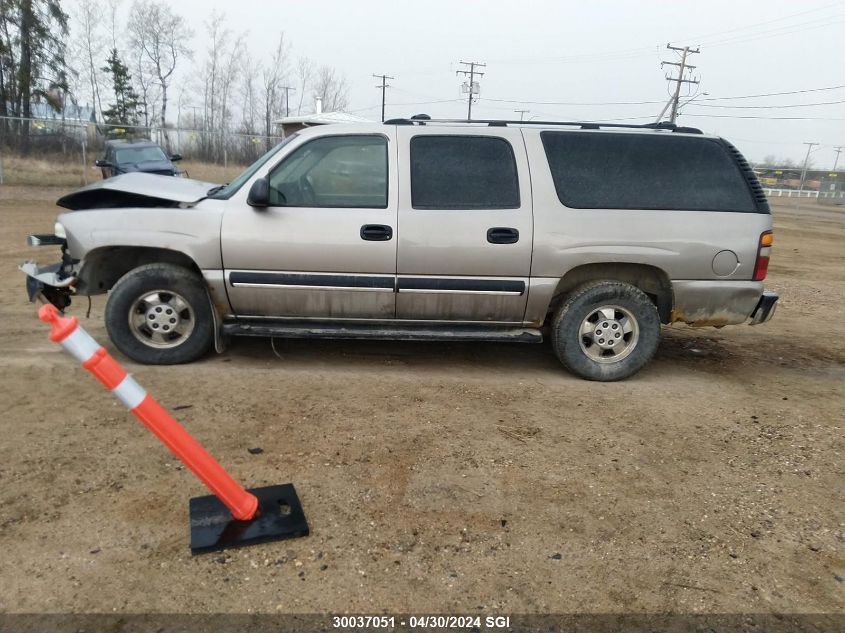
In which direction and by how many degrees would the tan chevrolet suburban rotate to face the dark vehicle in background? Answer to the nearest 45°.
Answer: approximately 45° to its right

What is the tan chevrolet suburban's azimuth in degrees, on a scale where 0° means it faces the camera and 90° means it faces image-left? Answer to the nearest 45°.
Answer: approximately 90°

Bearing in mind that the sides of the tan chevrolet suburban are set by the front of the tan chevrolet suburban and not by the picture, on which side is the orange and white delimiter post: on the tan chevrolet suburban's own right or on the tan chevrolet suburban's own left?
on the tan chevrolet suburban's own left

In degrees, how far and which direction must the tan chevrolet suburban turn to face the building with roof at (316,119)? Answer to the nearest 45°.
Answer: approximately 90° to its right

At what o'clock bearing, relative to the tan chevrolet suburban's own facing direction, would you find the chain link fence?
The chain link fence is roughly at 2 o'clock from the tan chevrolet suburban.
